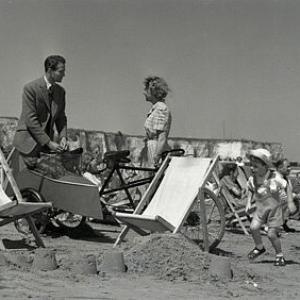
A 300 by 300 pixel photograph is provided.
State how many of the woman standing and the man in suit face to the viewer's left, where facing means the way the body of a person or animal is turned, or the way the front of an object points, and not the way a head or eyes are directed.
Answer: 1

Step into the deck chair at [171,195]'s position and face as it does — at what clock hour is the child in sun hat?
The child in sun hat is roughly at 8 o'clock from the deck chair.

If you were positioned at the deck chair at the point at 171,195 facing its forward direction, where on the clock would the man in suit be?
The man in suit is roughly at 2 o'clock from the deck chair.

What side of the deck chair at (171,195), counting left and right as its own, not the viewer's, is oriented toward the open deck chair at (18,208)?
front

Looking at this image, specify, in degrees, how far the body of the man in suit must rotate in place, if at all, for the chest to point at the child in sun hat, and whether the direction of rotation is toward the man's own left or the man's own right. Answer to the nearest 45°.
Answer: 0° — they already face them

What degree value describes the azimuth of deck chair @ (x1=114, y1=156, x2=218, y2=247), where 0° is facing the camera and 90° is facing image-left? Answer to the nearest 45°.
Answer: approximately 45°

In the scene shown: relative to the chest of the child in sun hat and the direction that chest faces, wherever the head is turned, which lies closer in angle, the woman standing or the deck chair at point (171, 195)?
the deck chair

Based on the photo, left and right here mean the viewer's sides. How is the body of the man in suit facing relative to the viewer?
facing the viewer and to the right of the viewer

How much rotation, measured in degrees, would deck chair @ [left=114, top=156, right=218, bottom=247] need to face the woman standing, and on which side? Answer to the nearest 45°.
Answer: approximately 135° to its right

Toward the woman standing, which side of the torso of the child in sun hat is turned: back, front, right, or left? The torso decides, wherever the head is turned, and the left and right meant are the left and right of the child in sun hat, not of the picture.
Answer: right

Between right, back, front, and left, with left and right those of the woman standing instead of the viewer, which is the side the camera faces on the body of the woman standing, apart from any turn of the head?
left

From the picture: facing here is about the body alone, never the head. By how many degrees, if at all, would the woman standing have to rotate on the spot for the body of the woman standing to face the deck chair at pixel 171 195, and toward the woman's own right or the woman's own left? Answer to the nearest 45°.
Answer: approximately 90° to the woman's own left

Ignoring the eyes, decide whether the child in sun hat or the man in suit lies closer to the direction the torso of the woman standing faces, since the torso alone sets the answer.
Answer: the man in suit

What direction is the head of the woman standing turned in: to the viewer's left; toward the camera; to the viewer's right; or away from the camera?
to the viewer's left

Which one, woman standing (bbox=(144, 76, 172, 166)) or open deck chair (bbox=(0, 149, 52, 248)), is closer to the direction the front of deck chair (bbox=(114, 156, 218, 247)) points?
the open deck chair

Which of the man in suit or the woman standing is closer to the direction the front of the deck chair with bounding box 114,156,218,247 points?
the man in suit

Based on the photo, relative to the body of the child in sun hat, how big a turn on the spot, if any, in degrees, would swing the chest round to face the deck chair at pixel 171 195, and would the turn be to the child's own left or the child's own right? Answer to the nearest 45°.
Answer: approximately 45° to the child's own right
